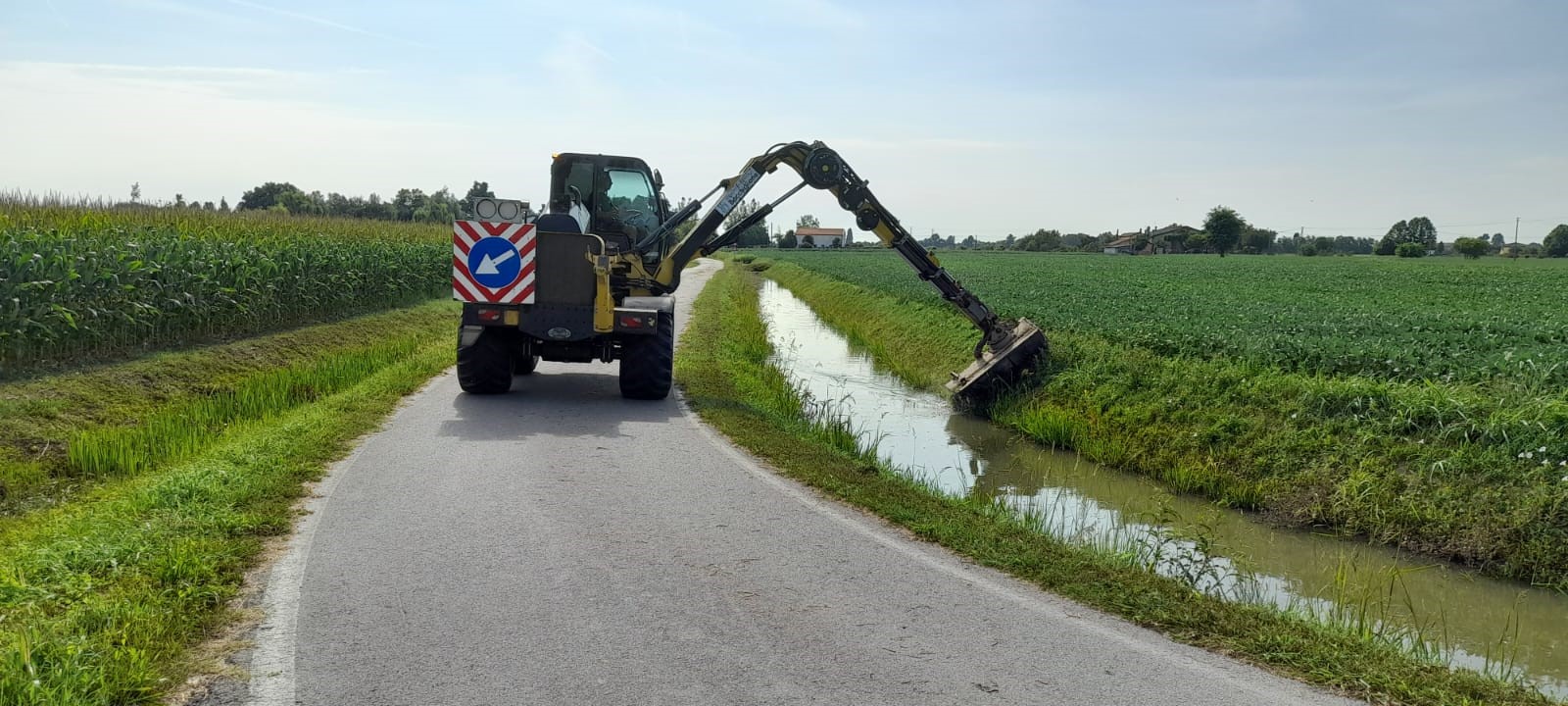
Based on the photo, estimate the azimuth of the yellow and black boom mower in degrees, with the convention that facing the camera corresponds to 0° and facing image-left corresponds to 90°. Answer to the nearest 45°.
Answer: approximately 180°
